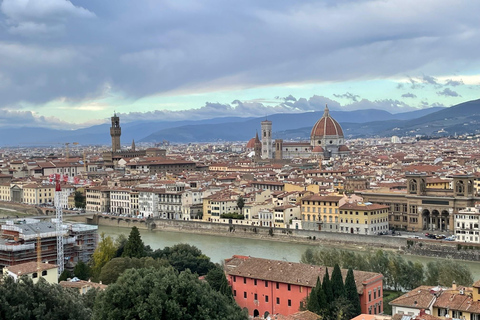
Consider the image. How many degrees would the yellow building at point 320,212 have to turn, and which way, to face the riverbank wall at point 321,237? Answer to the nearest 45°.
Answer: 0° — it already faces it

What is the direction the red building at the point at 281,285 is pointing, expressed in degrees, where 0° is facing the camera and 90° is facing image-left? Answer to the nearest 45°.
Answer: approximately 45°

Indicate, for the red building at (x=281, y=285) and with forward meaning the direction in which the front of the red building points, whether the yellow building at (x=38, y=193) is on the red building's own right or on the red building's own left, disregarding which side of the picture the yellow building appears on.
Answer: on the red building's own right

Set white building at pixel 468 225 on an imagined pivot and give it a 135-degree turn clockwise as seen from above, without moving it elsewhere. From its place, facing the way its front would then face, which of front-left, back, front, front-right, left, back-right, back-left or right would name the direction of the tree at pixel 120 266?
left

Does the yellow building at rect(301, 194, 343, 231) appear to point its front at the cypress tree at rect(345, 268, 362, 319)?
yes

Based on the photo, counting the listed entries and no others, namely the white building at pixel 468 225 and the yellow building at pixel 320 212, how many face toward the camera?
2

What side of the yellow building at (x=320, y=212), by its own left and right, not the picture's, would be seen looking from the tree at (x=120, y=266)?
front

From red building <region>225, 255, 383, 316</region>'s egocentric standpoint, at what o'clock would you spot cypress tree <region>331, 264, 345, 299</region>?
The cypress tree is roughly at 9 o'clock from the red building.

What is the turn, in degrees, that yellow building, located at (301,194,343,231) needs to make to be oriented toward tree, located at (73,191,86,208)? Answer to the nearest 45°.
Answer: approximately 135° to its right

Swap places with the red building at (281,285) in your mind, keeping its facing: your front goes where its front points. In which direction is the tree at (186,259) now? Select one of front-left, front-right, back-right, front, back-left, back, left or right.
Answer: right

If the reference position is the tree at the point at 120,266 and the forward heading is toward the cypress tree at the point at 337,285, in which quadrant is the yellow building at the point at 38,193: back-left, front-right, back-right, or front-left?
back-left

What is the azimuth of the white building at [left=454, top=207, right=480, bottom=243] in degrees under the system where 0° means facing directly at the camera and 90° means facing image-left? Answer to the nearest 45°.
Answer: approximately 0°
